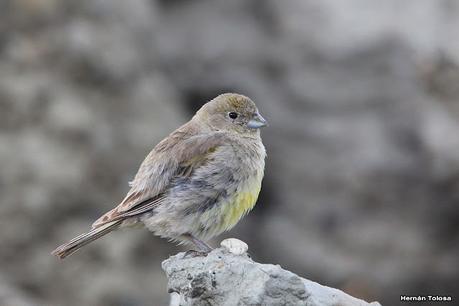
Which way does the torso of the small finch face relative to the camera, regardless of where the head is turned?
to the viewer's right
